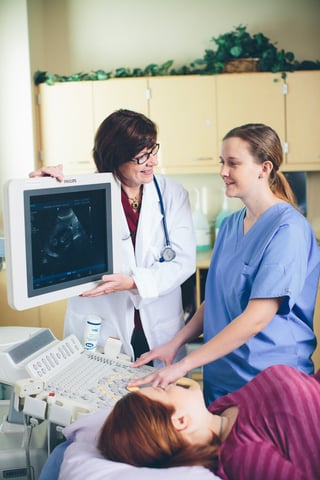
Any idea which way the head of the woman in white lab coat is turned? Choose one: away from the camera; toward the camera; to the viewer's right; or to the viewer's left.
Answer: to the viewer's right

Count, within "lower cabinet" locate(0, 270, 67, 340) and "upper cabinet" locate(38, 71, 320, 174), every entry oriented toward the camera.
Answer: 2

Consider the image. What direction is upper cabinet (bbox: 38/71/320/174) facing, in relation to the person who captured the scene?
facing the viewer

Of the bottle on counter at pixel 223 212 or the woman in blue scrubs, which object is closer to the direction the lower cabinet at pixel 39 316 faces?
the woman in blue scrubs

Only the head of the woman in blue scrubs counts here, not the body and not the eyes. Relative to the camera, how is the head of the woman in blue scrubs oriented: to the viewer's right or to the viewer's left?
to the viewer's left

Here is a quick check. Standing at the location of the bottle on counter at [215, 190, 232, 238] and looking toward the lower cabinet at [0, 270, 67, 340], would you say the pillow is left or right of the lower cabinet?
left

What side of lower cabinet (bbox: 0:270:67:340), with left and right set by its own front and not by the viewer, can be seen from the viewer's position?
front

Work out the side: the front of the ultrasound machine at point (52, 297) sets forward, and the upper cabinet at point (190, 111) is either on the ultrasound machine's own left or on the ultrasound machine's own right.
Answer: on the ultrasound machine's own left

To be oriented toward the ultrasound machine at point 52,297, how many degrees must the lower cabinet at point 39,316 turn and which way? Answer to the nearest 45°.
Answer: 0° — it already faces it

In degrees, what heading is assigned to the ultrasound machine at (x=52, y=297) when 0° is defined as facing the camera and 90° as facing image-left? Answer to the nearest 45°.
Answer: approximately 315°

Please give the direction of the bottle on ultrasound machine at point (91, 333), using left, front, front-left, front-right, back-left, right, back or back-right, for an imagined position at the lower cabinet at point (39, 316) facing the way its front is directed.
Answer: front

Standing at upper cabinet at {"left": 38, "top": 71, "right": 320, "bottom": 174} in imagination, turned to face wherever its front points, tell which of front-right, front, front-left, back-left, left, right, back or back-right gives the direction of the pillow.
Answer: front

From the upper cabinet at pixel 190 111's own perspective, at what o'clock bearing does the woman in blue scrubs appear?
The woman in blue scrubs is roughly at 12 o'clock from the upper cabinet.

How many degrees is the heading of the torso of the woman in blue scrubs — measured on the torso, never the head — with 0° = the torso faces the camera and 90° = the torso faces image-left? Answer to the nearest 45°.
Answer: approximately 45°
